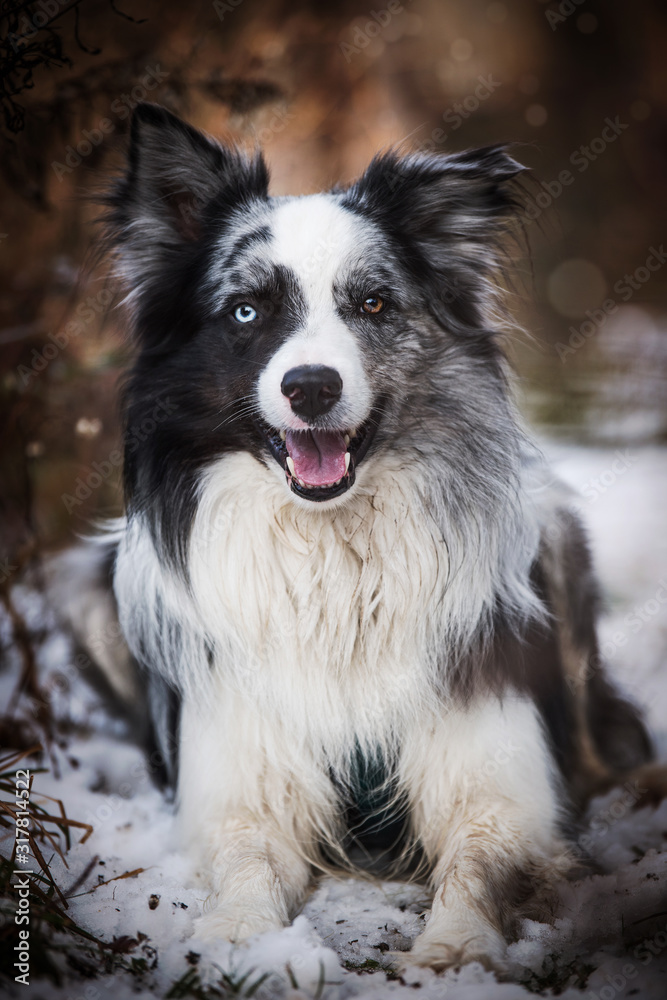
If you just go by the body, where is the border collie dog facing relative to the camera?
toward the camera
